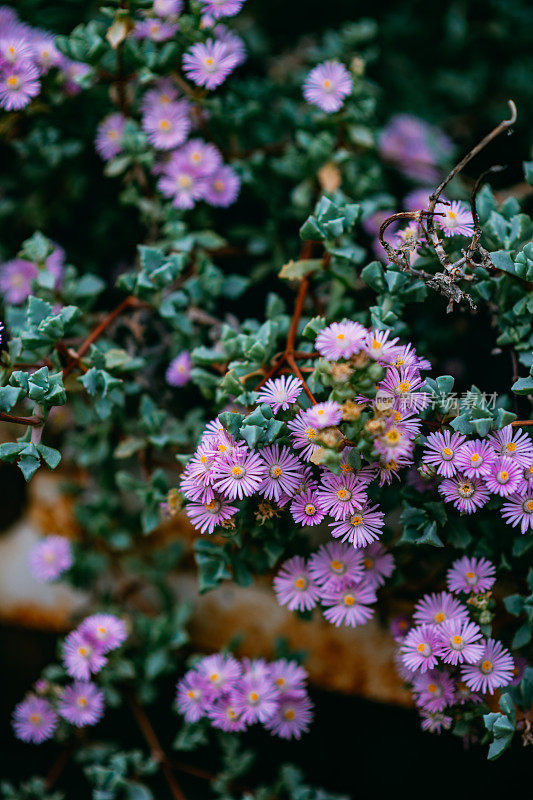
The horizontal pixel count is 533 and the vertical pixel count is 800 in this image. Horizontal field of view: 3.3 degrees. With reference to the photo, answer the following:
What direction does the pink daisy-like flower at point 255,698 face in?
toward the camera
